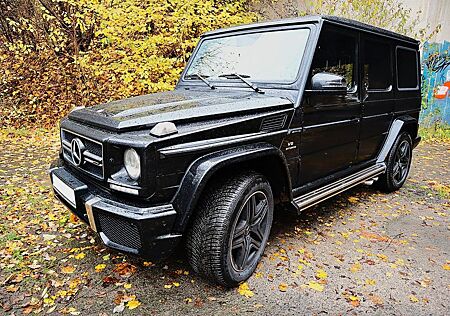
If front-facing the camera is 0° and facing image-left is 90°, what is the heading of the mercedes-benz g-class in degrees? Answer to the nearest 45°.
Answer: approximately 45°
